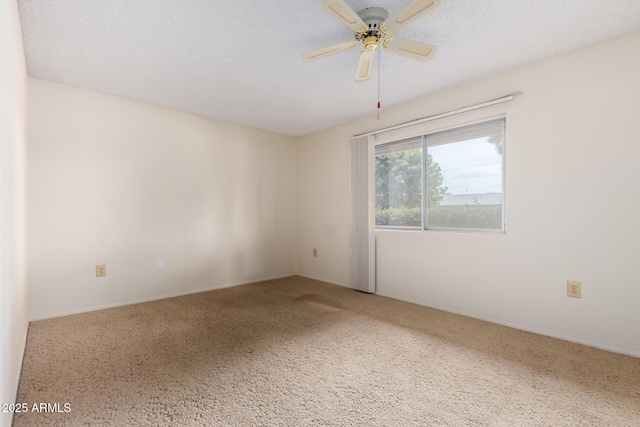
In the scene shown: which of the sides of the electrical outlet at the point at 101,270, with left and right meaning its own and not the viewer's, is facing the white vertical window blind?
left

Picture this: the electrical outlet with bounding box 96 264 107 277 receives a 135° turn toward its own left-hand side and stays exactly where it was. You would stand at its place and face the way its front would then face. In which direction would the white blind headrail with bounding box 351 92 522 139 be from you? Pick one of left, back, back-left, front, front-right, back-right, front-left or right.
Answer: right

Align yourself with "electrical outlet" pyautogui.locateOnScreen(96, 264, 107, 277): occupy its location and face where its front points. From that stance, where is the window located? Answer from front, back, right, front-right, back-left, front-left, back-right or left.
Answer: front-left

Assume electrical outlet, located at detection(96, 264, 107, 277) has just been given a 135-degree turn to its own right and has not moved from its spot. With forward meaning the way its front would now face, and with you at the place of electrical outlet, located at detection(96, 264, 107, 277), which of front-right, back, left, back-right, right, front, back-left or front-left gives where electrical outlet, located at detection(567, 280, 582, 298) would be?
back

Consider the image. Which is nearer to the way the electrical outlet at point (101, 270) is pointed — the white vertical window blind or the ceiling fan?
the ceiling fan

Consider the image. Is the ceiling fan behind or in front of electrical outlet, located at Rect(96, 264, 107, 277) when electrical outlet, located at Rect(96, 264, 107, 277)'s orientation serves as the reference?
in front

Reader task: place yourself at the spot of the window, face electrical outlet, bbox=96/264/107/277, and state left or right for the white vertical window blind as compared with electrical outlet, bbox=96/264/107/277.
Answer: right

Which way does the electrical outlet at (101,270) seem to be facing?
toward the camera
